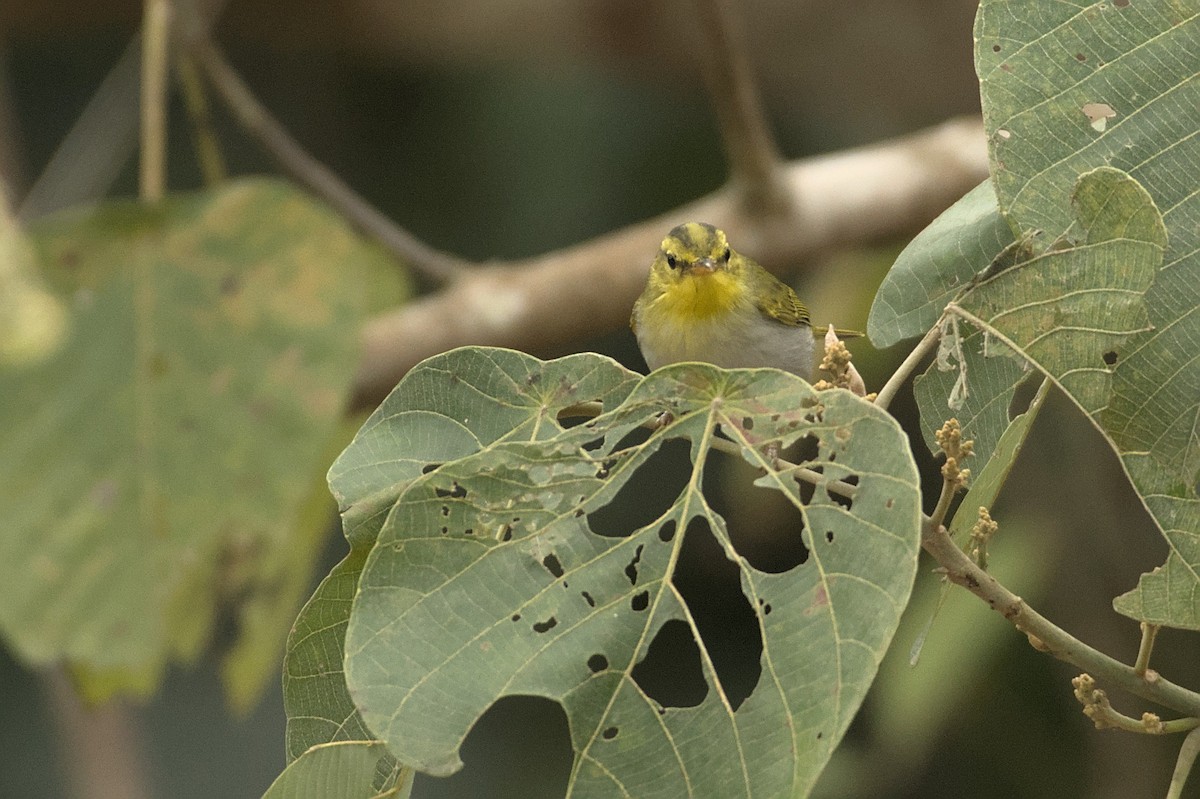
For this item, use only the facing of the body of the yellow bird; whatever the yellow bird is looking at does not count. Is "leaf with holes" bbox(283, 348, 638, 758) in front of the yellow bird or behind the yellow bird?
in front

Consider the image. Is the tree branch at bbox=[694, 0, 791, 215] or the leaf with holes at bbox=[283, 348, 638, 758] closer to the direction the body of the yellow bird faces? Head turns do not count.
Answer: the leaf with holes

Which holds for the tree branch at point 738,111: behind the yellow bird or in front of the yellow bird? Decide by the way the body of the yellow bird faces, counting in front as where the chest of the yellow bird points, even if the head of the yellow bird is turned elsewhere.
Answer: behind

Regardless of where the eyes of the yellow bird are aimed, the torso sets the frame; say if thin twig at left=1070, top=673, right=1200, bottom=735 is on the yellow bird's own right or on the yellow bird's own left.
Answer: on the yellow bird's own left

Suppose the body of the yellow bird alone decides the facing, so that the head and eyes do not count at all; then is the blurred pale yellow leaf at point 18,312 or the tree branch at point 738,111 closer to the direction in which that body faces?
the blurred pale yellow leaf

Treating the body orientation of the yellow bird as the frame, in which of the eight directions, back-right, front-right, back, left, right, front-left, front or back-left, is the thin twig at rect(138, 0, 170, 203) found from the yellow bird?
right

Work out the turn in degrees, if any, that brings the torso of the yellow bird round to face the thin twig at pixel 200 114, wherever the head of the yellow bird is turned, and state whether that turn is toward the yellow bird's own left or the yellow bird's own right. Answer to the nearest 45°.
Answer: approximately 90° to the yellow bird's own right

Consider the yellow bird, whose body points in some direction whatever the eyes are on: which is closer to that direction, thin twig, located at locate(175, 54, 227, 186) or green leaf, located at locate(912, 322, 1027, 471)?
the green leaf

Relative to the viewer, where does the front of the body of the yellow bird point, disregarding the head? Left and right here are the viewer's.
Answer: facing the viewer and to the left of the viewer

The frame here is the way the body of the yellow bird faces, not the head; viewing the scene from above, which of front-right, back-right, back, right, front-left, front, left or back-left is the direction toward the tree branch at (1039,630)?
front-left

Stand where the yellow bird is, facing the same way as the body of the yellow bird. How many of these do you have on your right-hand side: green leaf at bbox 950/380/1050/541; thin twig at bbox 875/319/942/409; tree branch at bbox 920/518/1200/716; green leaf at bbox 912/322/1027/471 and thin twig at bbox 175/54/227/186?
1
